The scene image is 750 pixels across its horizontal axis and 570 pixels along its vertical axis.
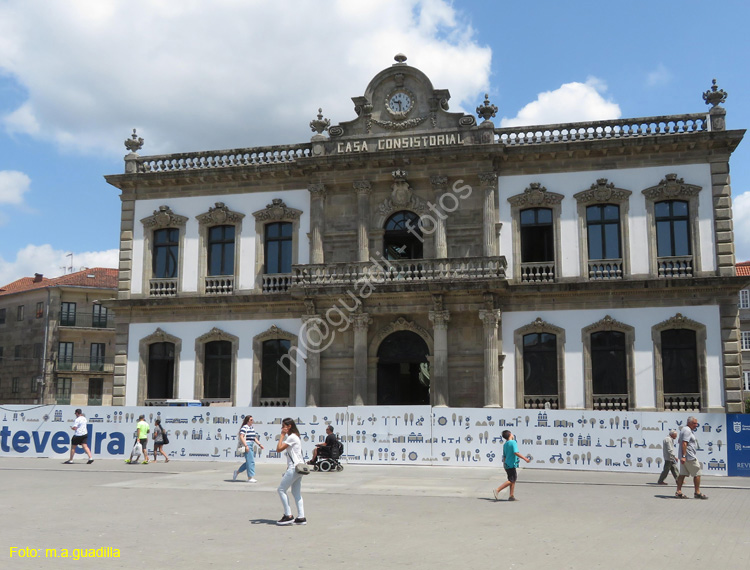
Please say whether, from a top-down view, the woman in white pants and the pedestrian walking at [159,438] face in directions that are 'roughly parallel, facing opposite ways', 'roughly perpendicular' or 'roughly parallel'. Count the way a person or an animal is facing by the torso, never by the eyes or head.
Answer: roughly parallel

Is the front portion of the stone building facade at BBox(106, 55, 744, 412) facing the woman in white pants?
yes

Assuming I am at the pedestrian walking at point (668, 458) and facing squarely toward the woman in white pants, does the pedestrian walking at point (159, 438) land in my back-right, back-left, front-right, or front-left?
front-right

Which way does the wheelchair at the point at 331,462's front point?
to the viewer's left

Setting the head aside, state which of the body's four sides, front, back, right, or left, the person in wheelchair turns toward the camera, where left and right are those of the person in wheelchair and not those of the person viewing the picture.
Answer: left

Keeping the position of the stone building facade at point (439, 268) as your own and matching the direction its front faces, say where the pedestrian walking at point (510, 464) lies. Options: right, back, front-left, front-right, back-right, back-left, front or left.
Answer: front

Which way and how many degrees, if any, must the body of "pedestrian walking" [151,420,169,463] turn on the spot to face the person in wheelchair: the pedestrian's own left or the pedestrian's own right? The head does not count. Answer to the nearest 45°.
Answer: approximately 135° to the pedestrian's own left

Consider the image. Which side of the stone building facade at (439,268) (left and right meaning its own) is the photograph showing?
front

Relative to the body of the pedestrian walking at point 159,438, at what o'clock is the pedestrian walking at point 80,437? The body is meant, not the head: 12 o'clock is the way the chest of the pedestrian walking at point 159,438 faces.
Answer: the pedestrian walking at point 80,437 is roughly at 12 o'clock from the pedestrian walking at point 159,438.
